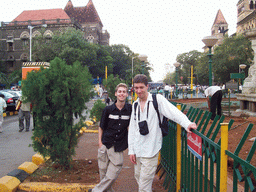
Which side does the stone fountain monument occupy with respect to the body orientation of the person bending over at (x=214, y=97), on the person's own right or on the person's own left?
on the person's own right

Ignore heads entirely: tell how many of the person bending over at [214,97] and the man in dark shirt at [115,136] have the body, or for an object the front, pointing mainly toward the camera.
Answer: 1

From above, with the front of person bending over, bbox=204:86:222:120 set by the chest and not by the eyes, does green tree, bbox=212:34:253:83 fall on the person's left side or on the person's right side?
on the person's right side

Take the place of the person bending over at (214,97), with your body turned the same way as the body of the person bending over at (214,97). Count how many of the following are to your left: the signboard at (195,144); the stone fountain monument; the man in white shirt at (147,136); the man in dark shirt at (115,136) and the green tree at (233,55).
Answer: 3

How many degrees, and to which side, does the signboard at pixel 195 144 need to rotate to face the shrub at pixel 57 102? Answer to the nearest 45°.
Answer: approximately 90° to its right

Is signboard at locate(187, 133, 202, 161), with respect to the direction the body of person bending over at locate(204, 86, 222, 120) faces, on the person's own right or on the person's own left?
on the person's own left

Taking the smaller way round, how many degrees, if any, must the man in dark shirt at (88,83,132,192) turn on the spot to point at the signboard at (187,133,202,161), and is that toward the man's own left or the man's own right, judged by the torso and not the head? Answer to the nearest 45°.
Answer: approximately 45° to the man's own left

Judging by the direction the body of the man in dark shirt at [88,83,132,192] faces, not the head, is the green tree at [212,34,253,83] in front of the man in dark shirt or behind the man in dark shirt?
behind
